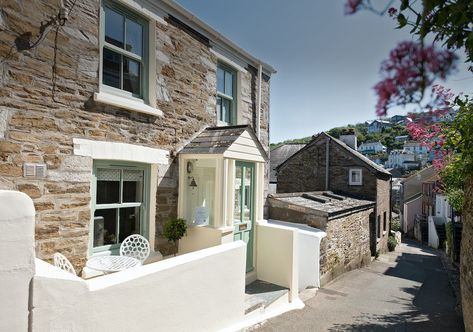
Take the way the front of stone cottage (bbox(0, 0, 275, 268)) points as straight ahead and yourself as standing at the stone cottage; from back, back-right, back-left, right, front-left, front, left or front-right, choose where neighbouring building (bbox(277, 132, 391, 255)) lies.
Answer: left

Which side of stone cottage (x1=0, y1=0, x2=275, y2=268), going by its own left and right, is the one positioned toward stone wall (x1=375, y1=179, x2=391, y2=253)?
left

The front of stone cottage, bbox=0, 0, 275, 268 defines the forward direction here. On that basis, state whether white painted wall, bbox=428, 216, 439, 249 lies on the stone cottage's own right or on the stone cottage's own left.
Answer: on the stone cottage's own left

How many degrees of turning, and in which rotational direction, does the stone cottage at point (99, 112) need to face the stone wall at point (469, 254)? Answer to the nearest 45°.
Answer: approximately 45° to its left

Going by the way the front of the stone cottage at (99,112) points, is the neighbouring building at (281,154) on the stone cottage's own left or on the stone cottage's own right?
on the stone cottage's own left

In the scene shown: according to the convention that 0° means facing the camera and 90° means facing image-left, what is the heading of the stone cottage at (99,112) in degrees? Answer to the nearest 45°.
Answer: approximately 315°
